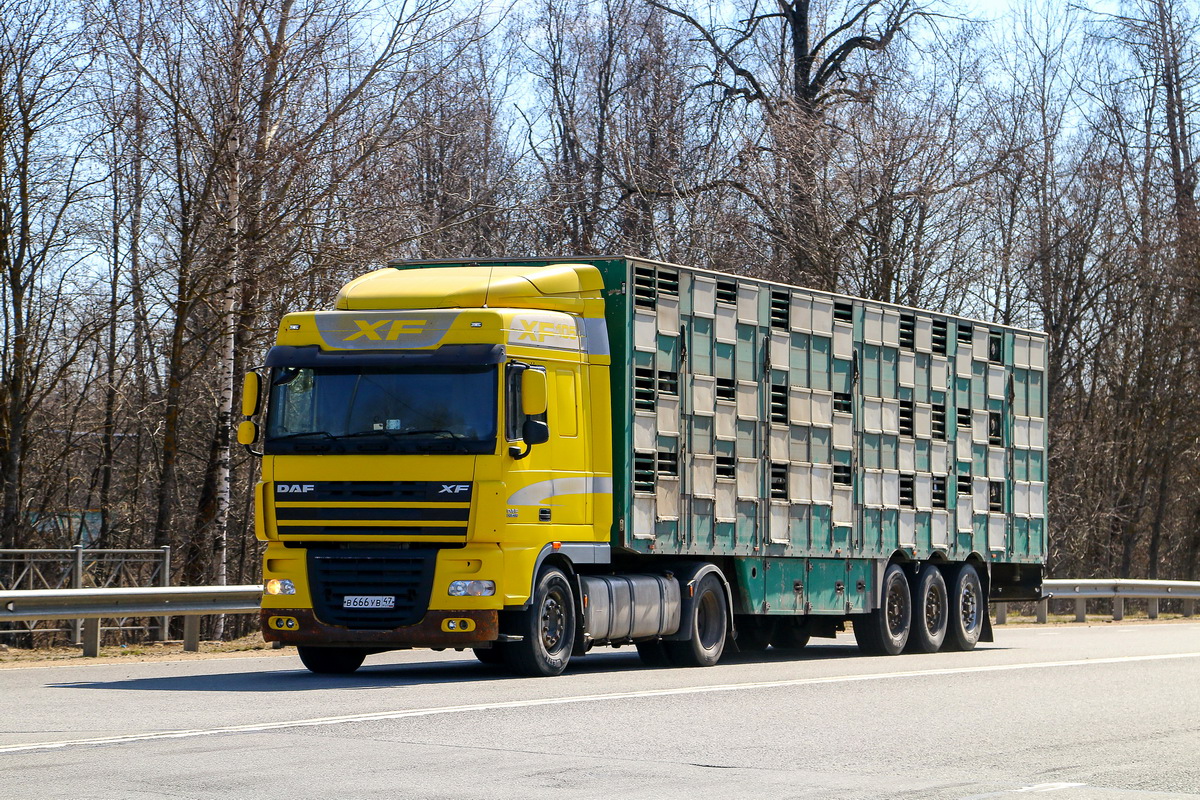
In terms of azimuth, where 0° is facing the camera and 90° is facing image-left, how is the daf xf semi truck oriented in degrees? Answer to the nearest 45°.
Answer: approximately 45°

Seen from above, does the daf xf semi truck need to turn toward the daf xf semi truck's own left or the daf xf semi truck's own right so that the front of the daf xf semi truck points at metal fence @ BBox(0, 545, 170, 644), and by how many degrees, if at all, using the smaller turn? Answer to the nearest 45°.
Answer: approximately 90° to the daf xf semi truck's own right

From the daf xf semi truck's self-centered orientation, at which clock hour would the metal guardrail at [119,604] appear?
The metal guardrail is roughly at 2 o'clock from the daf xf semi truck.

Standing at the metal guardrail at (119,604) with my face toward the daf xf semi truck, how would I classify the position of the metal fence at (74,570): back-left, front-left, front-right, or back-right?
back-left

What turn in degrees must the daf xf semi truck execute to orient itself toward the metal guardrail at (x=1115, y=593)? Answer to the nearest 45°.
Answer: approximately 180°
